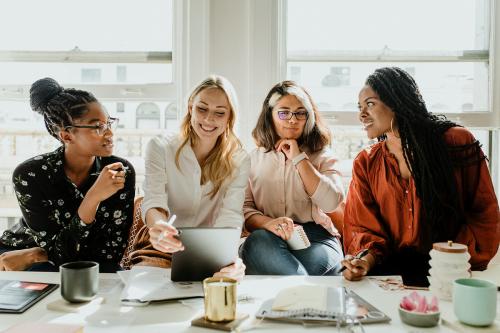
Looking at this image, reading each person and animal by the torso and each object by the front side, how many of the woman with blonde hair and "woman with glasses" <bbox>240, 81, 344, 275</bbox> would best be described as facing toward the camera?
2

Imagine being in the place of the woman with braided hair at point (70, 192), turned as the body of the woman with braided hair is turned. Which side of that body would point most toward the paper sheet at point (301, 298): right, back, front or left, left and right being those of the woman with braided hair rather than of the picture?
front

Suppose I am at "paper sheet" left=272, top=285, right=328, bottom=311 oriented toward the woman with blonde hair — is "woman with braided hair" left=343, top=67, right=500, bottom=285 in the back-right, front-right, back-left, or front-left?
front-right

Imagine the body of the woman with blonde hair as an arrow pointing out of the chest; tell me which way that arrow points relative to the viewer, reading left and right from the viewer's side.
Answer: facing the viewer

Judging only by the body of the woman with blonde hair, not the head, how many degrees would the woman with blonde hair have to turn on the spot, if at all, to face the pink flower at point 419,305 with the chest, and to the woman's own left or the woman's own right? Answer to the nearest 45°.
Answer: approximately 45° to the woman's own left

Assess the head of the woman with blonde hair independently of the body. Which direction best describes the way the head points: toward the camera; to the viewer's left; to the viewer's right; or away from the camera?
toward the camera

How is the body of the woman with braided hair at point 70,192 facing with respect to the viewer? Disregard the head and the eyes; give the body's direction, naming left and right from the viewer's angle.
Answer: facing the viewer and to the right of the viewer

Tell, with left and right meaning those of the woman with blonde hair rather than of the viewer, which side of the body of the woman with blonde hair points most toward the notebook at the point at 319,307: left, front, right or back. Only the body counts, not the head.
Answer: front

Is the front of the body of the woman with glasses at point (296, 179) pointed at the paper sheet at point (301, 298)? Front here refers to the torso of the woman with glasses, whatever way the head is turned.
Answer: yes

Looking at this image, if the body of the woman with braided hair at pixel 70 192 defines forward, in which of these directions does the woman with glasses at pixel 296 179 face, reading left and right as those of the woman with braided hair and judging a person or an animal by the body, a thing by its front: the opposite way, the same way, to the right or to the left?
to the right

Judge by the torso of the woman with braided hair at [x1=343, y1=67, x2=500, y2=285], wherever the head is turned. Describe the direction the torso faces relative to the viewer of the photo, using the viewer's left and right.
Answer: facing the viewer and to the left of the viewer

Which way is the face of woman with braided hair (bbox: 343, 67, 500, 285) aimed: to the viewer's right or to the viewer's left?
to the viewer's left

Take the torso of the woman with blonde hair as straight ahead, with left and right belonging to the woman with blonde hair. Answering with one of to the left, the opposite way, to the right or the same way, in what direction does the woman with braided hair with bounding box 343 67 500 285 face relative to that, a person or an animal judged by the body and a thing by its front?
to the right

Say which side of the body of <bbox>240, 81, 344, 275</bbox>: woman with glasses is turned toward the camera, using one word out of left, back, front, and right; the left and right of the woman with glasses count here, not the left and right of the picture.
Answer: front

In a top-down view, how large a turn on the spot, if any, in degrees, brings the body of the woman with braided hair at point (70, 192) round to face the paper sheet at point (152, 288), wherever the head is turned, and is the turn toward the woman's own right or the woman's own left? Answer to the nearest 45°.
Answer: approximately 45° to the woman's own right

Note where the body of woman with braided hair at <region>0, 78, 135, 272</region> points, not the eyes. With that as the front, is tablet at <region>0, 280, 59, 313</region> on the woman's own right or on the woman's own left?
on the woman's own right
